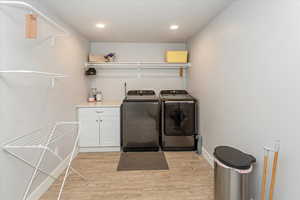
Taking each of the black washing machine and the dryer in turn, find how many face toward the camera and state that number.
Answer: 2

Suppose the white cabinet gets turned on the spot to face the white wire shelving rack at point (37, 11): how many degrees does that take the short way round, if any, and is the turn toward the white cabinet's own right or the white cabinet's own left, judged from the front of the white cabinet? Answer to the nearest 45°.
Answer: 0° — it already faces it

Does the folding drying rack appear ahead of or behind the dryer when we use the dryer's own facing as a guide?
ahead

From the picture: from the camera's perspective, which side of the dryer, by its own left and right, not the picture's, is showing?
front

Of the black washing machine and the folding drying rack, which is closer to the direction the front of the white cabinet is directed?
the folding drying rack

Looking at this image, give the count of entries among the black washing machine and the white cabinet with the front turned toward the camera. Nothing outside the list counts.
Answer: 2

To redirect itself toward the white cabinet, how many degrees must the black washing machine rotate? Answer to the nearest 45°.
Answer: approximately 90° to its right

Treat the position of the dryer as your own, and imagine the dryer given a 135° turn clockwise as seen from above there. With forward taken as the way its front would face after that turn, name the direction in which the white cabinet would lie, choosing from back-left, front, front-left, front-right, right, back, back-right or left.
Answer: front-left

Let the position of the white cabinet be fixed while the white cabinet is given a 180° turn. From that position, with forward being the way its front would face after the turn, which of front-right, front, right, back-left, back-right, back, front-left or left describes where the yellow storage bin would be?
right
